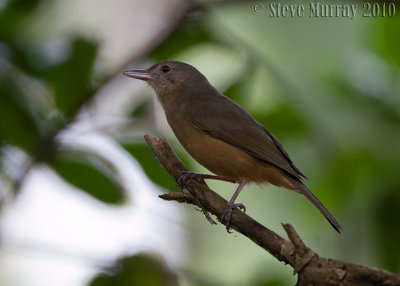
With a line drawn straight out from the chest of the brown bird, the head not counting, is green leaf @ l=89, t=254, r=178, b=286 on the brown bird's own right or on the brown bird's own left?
on the brown bird's own left

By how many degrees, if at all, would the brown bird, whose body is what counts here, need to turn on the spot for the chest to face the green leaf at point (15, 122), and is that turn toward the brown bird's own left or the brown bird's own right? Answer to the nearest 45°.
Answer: approximately 45° to the brown bird's own left

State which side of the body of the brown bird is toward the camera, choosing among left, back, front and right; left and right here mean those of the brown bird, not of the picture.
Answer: left

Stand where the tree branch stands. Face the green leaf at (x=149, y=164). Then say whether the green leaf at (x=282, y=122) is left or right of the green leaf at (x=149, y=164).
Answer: right

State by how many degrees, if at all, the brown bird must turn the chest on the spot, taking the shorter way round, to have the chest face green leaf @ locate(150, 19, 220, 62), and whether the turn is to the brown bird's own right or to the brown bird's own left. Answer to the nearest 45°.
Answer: approximately 45° to the brown bird's own right

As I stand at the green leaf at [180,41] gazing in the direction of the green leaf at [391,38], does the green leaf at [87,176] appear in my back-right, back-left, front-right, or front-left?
back-right

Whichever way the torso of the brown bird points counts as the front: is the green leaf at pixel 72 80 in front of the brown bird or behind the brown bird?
in front

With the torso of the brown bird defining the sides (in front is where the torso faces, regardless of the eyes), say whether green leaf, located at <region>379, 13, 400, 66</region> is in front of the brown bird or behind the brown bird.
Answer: behind
